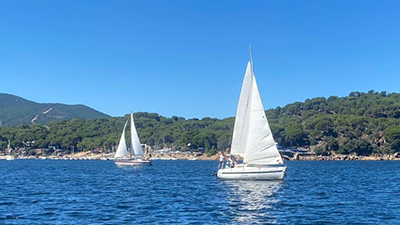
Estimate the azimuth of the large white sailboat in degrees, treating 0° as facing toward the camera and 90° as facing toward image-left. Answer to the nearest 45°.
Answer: approximately 270°
